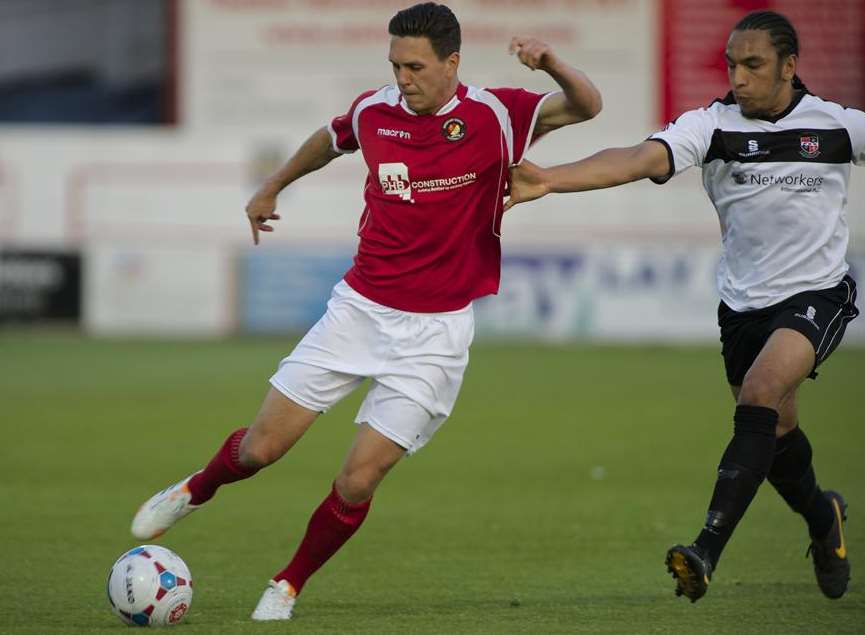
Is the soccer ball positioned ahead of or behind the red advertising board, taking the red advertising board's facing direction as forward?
ahead

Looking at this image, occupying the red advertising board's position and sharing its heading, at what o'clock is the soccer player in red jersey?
The soccer player in red jersey is roughly at 12 o'clock from the red advertising board.

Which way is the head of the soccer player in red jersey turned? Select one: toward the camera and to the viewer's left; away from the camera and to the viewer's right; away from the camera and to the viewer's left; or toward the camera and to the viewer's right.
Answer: toward the camera and to the viewer's left

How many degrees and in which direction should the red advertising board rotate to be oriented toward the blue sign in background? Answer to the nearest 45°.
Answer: approximately 90° to its right

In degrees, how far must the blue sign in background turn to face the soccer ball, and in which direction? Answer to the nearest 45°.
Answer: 0° — it already faces it

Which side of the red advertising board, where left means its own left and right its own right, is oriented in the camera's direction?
front

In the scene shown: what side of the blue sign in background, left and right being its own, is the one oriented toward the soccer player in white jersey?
front

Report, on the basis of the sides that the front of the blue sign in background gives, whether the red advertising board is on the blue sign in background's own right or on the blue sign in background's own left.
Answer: on the blue sign in background's own left

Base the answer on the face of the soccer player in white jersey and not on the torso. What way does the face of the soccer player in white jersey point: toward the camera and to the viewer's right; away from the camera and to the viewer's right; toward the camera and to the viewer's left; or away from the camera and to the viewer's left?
toward the camera and to the viewer's left

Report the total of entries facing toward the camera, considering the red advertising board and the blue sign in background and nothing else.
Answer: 2

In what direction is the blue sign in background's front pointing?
toward the camera

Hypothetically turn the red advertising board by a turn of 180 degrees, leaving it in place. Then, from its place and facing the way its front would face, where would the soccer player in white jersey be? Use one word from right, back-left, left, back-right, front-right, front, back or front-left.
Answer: back
